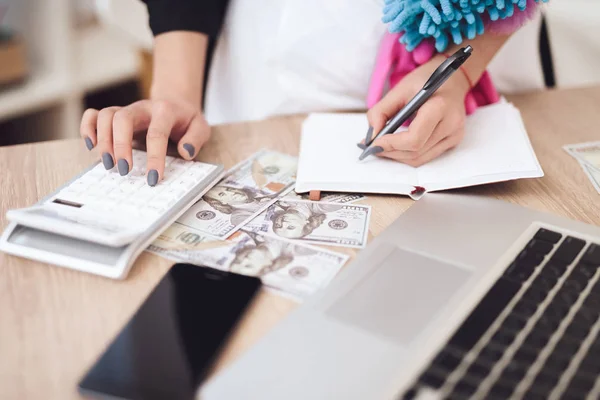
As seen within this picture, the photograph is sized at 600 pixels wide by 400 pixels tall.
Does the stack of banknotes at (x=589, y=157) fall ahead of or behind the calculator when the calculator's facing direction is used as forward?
ahead

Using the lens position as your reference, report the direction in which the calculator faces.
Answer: facing away from the viewer and to the right of the viewer
